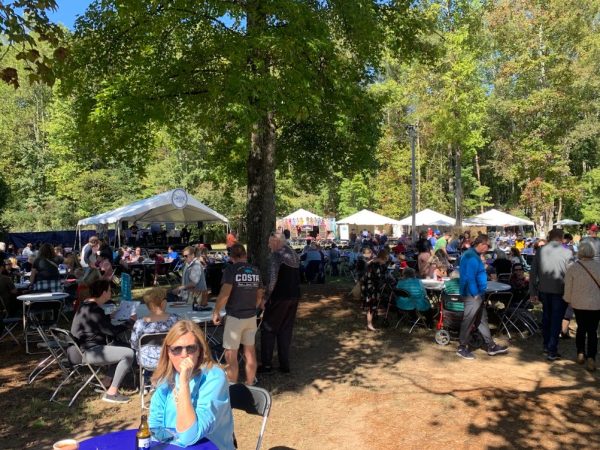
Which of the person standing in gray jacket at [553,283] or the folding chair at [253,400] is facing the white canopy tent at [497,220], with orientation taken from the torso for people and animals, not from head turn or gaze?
the person standing in gray jacket

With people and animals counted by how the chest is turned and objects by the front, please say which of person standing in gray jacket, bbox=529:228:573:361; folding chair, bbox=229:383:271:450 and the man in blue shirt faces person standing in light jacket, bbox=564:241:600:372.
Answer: the man in blue shirt

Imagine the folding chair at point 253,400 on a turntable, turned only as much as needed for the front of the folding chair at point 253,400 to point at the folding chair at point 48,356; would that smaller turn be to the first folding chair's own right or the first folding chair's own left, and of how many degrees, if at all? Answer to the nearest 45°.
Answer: approximately 90° to the first folding chair's own right

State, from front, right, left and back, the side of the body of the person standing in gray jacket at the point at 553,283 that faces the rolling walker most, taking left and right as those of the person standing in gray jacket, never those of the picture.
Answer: left

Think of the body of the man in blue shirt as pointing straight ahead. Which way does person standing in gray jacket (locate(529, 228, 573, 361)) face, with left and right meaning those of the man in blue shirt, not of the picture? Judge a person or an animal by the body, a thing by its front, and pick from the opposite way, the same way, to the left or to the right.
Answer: to the left

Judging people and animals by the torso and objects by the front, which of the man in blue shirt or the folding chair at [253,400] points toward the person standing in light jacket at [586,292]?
the man in blue shirt

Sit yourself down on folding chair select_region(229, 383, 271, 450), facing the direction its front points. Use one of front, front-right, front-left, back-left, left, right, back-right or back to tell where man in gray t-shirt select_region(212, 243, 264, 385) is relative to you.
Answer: back-right

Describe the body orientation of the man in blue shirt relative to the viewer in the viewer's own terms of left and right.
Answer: facing to the right of the viewer

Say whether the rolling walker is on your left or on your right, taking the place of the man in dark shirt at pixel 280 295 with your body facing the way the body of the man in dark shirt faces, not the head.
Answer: on your right

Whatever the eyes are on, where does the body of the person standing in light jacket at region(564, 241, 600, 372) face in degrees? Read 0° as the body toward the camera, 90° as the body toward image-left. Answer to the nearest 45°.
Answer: approximately 180°

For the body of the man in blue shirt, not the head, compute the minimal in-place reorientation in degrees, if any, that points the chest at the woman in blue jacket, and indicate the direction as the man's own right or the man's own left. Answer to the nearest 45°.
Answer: approximately 90° to the man's own right

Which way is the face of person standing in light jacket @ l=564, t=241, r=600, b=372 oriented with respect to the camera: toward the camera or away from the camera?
away from the camera

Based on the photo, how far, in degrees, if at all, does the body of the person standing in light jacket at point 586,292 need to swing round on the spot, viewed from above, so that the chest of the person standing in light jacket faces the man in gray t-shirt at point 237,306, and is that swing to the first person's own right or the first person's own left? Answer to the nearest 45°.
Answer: approximately 135° to the first person's own left
